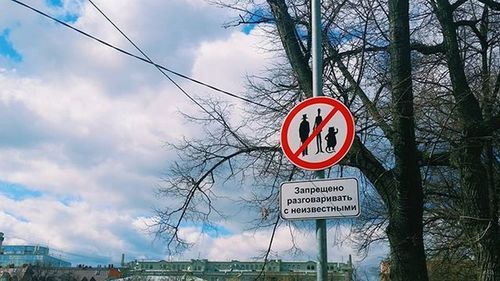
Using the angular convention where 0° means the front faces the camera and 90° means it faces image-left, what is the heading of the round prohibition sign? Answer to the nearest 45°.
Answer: approximately 0°

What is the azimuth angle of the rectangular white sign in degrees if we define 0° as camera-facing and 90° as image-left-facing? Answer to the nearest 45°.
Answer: approximately 0°

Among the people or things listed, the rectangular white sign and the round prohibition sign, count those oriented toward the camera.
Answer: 2
